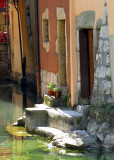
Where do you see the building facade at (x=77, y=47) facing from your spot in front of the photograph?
facing the viewer and to the left of the viewer
